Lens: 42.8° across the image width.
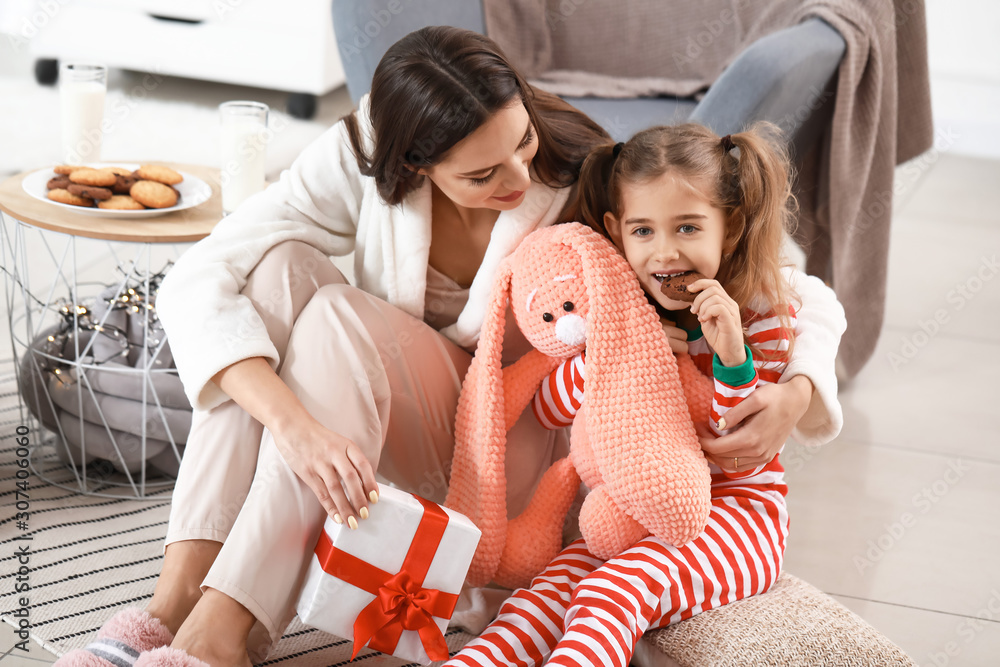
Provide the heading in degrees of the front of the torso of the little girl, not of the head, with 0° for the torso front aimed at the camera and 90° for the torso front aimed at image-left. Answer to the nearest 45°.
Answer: approximately 45°

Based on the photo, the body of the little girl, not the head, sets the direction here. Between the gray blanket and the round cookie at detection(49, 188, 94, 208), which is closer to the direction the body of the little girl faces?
the round cookie

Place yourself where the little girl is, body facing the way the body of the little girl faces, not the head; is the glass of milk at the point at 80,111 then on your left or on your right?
on your right

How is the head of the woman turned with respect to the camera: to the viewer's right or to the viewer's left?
to the viewer's right
